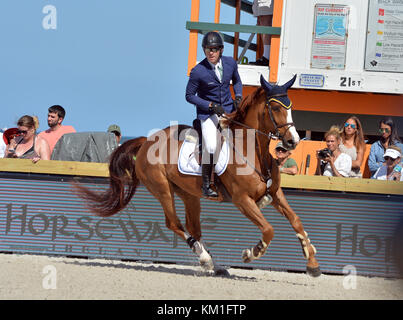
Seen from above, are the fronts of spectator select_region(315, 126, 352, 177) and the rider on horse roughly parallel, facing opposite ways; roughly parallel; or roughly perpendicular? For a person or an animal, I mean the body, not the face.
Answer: roughly perpendicular

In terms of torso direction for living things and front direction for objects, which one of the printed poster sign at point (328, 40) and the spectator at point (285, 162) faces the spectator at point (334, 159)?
the printed poster sign

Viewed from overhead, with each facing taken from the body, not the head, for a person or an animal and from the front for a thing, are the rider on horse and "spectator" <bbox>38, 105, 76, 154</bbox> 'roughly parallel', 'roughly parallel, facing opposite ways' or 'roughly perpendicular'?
roughly perpendicular

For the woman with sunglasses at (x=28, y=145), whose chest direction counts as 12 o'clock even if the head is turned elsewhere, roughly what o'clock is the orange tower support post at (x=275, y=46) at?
The orange tower support post is roughly at 7 o'clock from the woman with sunglasses.

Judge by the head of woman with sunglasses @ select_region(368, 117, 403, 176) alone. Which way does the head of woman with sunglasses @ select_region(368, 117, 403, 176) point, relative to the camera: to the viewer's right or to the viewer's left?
to the viewer's left

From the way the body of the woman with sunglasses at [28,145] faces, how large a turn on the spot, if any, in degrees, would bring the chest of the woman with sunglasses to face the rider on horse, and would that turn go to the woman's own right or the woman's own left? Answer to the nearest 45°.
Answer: approximately 90° to the woman's own left

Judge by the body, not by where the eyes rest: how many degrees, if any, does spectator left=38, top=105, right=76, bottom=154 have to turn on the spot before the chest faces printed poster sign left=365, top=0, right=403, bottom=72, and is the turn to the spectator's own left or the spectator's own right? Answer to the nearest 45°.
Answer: approximately 135° to the spectator's own left

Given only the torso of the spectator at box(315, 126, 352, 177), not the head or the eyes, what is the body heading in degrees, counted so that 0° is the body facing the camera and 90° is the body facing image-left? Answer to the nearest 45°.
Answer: approximately 45°

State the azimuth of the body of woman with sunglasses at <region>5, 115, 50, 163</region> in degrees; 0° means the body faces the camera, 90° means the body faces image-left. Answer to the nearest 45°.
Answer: approximately 45°
